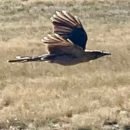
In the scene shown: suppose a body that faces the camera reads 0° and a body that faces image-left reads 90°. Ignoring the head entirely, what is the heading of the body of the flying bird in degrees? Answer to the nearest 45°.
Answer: approximately 270°
